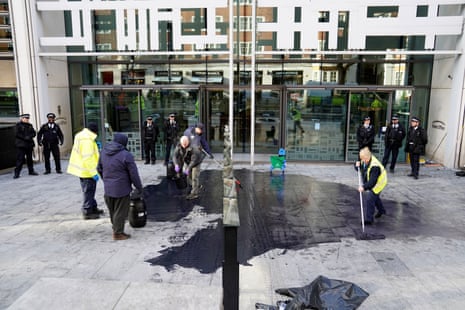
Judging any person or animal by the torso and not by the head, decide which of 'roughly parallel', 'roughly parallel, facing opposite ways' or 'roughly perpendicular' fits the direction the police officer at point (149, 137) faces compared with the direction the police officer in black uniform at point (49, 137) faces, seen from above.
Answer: roughly parallel

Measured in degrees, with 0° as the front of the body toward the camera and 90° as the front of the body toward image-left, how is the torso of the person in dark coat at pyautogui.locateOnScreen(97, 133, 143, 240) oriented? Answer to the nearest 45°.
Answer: approximately 225°

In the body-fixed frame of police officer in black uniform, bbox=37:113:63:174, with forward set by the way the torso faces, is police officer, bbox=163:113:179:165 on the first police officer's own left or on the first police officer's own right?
on the first police officer's own left

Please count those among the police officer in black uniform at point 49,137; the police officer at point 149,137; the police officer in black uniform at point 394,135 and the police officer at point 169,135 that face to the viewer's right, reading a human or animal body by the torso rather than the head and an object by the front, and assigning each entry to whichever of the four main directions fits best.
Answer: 0

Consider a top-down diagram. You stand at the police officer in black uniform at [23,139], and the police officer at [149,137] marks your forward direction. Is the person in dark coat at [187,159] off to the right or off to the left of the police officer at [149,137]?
right

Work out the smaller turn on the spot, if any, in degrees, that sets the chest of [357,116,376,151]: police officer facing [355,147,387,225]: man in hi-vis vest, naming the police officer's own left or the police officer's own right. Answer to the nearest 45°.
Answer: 0° — they already face them

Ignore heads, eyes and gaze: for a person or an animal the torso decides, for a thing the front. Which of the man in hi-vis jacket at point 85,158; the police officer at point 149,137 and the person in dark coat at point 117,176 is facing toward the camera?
the police officer

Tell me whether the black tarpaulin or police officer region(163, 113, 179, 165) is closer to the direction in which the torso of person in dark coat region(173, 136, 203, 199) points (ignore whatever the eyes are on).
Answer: the black tarpaulin

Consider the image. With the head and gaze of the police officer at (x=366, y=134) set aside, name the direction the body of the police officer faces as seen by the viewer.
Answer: toward the camera

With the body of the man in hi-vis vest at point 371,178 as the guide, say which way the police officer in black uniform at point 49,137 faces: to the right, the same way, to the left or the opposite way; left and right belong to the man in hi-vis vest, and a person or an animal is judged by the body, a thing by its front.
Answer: to the left

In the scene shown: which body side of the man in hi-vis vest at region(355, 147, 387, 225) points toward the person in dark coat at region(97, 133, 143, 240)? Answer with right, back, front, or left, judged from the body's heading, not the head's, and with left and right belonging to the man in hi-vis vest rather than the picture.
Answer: front

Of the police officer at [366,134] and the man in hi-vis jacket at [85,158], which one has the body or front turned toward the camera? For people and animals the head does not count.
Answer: the police officer

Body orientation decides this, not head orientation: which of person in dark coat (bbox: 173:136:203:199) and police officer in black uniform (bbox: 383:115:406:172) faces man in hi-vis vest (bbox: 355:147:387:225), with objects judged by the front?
the police officer in black uniform

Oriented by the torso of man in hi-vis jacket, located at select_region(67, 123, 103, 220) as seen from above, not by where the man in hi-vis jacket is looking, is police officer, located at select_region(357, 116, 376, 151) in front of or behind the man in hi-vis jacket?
in front

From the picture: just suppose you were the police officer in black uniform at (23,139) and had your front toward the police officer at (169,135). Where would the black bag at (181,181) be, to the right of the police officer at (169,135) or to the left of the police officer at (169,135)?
right

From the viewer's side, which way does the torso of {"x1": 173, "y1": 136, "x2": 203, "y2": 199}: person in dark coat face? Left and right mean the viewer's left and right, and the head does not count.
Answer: facing the viewer and to the left of the viewer

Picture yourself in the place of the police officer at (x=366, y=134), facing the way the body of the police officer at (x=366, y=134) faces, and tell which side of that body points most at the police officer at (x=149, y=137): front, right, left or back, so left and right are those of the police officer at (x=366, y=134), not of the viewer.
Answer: right

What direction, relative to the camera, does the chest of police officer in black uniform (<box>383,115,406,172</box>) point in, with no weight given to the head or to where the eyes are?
toward the camera
